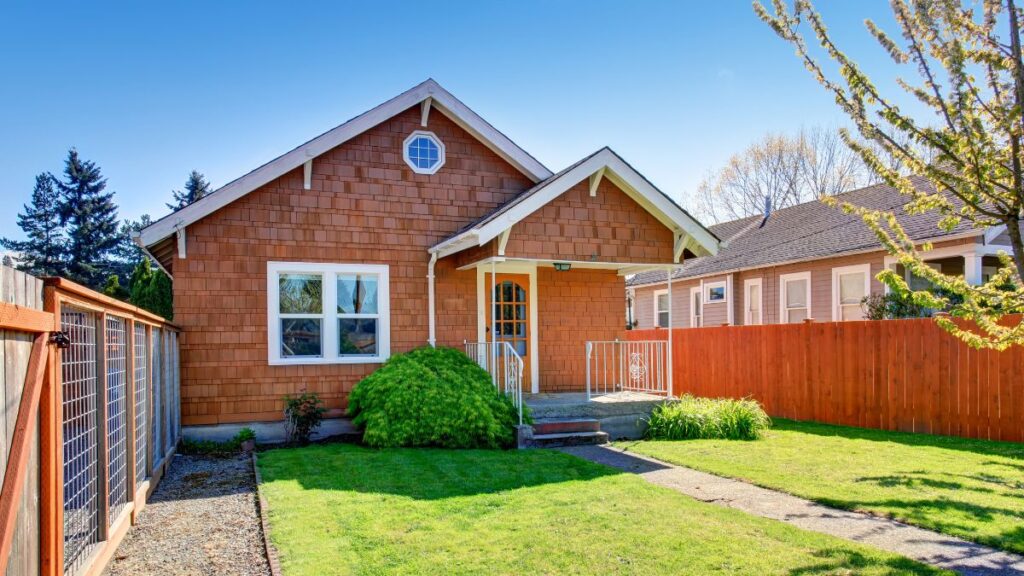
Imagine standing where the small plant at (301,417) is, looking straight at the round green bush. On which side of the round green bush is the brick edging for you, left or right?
right

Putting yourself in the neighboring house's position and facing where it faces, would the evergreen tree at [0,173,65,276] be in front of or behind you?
behind

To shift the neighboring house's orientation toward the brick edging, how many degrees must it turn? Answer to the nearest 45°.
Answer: approximately 45° to its right

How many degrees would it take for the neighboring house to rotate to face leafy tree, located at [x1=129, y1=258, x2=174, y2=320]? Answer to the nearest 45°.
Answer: approximately 135° to its right

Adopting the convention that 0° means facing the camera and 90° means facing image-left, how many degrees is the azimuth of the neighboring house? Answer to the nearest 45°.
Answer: approximately 315°

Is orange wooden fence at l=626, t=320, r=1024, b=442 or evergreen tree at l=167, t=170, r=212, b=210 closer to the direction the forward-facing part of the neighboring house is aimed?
the orange wooden fence

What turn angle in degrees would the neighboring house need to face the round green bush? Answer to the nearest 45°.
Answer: approximately 45° to its right

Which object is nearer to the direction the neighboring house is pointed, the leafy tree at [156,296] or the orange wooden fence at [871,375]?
the orange wooden fence

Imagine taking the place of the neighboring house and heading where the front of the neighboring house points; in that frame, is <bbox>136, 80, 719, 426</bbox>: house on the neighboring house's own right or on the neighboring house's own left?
on the neighboring house's own right
